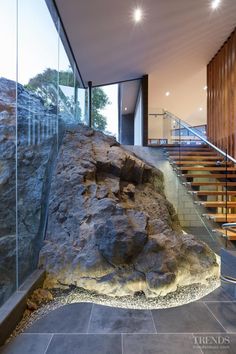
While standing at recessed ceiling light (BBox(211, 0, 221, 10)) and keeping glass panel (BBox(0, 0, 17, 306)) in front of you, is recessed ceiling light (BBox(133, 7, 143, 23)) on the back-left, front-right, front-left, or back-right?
front-right

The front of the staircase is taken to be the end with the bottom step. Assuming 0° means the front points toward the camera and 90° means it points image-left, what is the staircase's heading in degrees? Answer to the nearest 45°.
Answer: approximately 0°

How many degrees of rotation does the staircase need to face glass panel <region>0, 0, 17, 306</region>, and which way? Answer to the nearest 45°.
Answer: approximately 45° to its right

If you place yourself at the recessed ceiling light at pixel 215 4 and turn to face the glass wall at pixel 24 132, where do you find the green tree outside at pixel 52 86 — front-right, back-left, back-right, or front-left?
front-right

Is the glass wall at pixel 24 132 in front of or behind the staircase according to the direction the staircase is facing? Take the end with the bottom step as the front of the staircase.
in front
